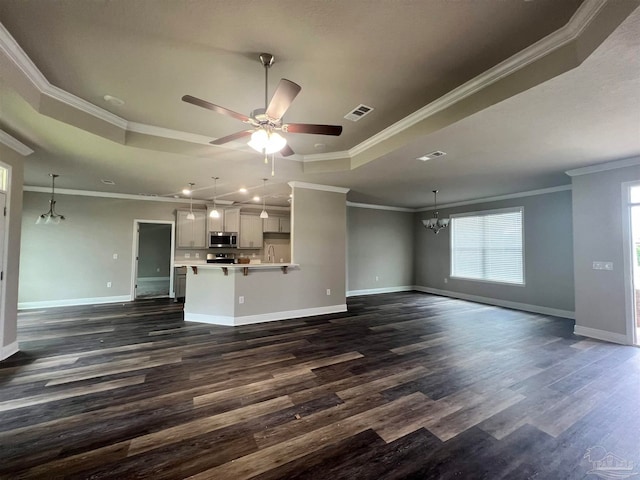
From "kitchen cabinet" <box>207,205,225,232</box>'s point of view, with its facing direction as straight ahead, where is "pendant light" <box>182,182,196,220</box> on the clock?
The pendant light is roughly at 1 o'clock from the kitchen cabinet.

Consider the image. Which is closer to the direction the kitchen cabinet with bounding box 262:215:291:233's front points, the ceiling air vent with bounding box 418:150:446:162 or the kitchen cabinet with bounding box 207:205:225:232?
the ceiling air vent

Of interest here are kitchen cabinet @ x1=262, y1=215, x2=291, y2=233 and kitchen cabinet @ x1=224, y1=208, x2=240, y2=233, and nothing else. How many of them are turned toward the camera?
2

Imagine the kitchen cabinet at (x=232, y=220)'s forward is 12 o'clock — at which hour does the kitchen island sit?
The kitchen island is roughly at 12 o'clock from the kitchen cabinet.

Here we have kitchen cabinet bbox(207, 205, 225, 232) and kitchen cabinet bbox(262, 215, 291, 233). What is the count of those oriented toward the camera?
2

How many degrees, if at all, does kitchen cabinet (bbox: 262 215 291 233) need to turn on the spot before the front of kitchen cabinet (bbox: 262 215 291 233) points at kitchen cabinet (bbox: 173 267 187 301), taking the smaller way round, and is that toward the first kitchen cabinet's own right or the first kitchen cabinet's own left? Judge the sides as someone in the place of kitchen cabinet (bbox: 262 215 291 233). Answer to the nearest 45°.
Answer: approximately 90° to the first kitchen cabinet's own right
